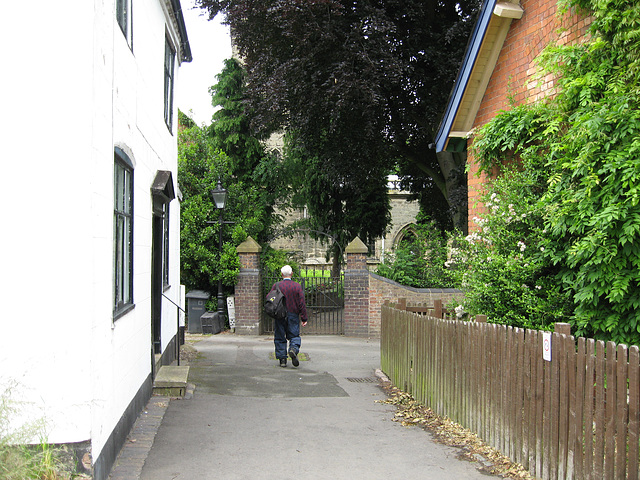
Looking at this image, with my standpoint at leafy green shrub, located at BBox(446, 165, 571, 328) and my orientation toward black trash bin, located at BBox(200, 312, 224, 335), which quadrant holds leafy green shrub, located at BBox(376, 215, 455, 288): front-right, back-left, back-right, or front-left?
front-right

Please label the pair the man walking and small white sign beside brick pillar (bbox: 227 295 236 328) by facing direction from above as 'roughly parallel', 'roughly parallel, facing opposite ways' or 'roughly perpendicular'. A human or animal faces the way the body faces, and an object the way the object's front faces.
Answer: roughly parallel, facing opposite ways

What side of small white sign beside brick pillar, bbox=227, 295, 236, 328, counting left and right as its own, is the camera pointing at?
front

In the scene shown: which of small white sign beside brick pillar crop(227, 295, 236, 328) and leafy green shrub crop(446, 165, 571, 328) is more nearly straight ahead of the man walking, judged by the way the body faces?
the small white sign beside brick pillar

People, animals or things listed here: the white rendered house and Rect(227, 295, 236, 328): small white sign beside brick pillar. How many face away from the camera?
0

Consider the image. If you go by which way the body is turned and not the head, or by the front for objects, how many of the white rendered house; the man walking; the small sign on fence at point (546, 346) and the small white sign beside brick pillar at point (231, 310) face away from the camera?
1

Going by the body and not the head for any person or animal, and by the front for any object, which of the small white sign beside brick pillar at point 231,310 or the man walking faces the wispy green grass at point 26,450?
the small white sign beside brick pillar

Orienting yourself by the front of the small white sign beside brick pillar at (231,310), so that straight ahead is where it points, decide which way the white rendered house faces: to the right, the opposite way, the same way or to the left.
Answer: to the left

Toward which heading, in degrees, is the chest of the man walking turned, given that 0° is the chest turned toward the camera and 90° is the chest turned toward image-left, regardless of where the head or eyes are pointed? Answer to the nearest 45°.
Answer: approximately 180°

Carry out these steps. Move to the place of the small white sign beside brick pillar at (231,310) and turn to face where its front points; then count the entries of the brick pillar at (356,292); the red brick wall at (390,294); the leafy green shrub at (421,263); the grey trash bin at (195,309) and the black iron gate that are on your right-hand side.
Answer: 1

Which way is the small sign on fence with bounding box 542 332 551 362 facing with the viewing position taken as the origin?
facing the viewer and to the left of the viewer

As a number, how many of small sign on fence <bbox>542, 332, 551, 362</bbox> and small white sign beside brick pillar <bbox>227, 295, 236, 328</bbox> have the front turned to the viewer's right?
0

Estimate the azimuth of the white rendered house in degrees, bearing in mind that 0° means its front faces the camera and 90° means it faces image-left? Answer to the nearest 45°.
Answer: approximately 270°
